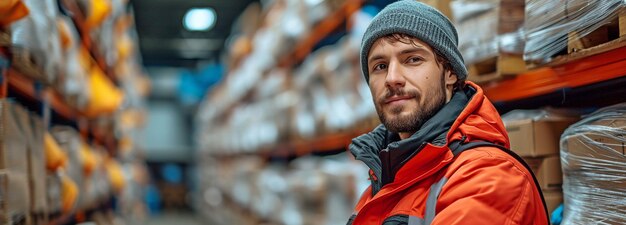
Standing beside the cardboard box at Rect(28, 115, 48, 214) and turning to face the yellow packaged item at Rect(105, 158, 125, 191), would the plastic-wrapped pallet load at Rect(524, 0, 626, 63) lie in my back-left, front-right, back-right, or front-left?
back-right

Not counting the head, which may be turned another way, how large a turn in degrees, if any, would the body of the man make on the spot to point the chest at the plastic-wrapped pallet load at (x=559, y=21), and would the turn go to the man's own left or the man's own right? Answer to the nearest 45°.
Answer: approximately 180°

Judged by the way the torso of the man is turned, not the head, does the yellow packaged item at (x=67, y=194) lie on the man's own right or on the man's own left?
on the man's own right

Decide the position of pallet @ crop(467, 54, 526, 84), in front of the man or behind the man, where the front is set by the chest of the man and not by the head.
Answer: behind

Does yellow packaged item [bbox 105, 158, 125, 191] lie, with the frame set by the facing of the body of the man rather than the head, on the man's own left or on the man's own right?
on the man's own right

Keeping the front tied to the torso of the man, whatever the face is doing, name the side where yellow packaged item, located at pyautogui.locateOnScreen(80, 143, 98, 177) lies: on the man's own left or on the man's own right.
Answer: on the man's own right

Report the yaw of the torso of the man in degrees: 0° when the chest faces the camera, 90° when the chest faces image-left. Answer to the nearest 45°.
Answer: approximately 45°

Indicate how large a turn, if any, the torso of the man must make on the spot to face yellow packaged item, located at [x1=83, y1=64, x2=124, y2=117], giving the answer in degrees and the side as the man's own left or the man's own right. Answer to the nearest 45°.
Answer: approximately 90° to the man's own right

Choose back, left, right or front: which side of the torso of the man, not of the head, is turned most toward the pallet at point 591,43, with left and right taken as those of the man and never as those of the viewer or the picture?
back
